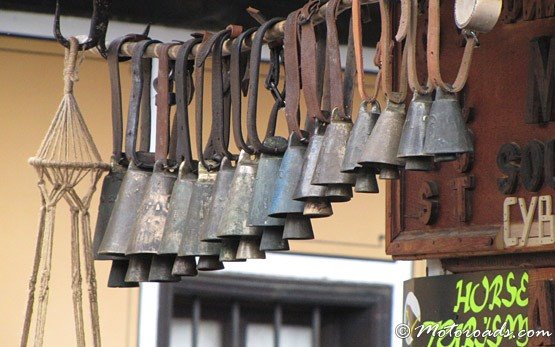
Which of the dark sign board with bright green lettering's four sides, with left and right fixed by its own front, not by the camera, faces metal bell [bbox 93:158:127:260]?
right

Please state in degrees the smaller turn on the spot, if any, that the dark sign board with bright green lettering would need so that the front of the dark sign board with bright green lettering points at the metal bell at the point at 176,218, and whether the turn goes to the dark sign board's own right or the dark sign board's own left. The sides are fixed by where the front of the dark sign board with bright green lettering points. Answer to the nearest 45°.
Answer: approximately 45° to the dark sign board's own right

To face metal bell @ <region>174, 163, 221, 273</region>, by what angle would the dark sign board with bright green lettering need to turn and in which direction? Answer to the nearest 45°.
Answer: approximately 45° to its right

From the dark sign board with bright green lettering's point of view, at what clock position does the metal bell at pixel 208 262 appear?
The metal bell is roughly at 2 o'clock from the dark sign board with bright green lettering.

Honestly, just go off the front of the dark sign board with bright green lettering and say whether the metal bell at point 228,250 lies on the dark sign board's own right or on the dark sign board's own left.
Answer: on the dark sign board's own right

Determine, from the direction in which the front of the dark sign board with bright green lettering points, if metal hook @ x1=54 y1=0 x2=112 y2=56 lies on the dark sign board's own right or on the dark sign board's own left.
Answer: on the dark sign board's own right

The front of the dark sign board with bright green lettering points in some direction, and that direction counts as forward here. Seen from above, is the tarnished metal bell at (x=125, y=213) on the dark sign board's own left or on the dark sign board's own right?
on the dark sign board's own right

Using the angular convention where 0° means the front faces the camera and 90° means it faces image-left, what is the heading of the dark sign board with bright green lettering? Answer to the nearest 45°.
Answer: approximately 0°

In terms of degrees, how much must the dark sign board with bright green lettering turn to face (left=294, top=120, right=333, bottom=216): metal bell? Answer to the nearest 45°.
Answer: approximately 45° to its right

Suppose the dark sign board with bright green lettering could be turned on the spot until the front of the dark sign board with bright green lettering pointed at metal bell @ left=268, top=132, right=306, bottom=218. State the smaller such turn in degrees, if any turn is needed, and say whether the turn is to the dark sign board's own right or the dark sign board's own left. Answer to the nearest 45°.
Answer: approximately 45° to the dark sign board's own right
